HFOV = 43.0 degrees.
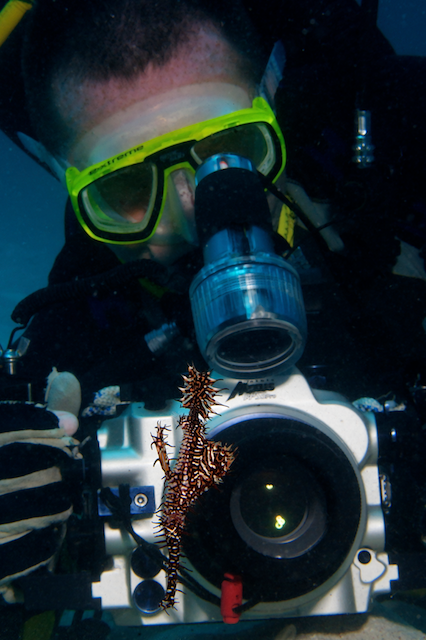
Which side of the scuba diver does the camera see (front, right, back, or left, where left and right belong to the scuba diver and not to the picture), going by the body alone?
front
